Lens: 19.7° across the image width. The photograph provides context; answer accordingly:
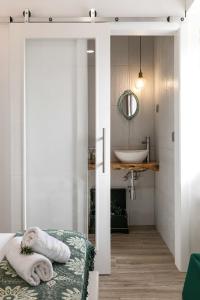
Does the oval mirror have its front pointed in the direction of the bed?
yes

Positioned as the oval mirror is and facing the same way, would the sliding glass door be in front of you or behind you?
in front

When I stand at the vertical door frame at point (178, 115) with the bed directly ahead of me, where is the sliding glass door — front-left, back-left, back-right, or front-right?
front-right

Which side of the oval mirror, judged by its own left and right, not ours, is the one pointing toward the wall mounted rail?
front

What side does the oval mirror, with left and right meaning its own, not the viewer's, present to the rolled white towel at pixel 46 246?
front

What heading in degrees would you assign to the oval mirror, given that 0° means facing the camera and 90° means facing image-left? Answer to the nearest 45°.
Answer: approximately 0°

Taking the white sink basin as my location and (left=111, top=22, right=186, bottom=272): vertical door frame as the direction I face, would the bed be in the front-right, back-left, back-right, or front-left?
front-right

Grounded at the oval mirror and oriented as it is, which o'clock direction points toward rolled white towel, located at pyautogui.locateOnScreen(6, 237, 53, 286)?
The rolled white towel is roughly at 12 o'clock from the oval mirror.
